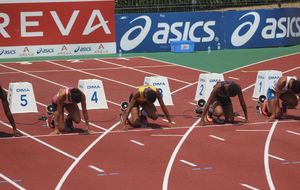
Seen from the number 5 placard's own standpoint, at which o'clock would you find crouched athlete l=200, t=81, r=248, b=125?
The crouched athlete is roughly at 10 o'clock from the number 5 placard.

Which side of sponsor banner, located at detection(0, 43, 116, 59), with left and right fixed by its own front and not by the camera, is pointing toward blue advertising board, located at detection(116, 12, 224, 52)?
left

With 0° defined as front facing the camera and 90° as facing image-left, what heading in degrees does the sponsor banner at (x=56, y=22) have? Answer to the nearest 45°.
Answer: approximately 0°

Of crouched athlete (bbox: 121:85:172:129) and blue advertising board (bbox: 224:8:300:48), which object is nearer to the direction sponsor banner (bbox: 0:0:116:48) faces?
the crouched athlete

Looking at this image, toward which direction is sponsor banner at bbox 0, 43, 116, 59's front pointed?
toward the camera

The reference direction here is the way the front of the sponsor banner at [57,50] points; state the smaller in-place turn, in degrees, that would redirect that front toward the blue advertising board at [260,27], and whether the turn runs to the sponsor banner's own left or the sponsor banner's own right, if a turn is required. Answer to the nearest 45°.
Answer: approximately 90° to the sponsor banner's own left

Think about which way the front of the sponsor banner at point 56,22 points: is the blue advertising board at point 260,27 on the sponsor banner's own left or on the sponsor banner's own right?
on the sponsor banner's own left

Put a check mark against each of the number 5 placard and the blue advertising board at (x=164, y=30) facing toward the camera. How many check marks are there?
2

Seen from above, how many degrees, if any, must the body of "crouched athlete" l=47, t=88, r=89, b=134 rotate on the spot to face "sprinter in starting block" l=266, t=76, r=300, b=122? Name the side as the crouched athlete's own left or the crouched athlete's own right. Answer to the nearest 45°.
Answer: approximately 45° to the crouched athlete's own left

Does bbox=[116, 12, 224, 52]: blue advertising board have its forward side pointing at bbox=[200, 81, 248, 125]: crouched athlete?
yes

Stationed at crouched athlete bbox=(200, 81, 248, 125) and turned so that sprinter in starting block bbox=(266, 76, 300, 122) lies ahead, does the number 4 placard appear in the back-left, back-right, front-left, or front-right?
back-left

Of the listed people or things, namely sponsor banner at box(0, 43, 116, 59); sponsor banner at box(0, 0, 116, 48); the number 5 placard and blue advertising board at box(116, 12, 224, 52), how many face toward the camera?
4

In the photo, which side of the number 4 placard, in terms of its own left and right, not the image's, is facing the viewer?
front

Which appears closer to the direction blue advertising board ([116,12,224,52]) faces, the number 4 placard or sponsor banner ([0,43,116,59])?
the number 4 placard
